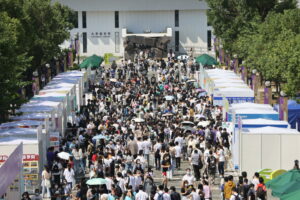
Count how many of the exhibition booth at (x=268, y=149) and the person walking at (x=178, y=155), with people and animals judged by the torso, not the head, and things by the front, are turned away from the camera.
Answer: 1

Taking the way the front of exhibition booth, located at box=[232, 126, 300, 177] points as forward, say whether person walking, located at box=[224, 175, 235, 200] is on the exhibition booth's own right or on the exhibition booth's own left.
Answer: on the exhibition booth's own left

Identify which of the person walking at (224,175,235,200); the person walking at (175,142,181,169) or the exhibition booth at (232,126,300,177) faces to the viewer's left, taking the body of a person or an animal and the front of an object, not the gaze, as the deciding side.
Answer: the exhibition booth

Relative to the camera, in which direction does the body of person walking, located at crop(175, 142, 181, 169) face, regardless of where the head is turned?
away from the camera

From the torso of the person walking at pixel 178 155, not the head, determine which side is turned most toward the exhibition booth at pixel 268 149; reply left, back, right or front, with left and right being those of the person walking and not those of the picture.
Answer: right

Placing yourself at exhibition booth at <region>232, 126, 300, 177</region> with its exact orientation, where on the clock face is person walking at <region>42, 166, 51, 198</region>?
The person walking is roughly at 11 o'clock from the exhibition booth.

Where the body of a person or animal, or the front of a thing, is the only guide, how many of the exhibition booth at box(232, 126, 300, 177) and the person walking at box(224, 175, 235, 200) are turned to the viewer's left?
1

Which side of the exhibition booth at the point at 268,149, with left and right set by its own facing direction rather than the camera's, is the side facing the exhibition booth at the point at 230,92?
right

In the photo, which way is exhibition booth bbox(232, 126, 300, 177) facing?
to the viewer's left
